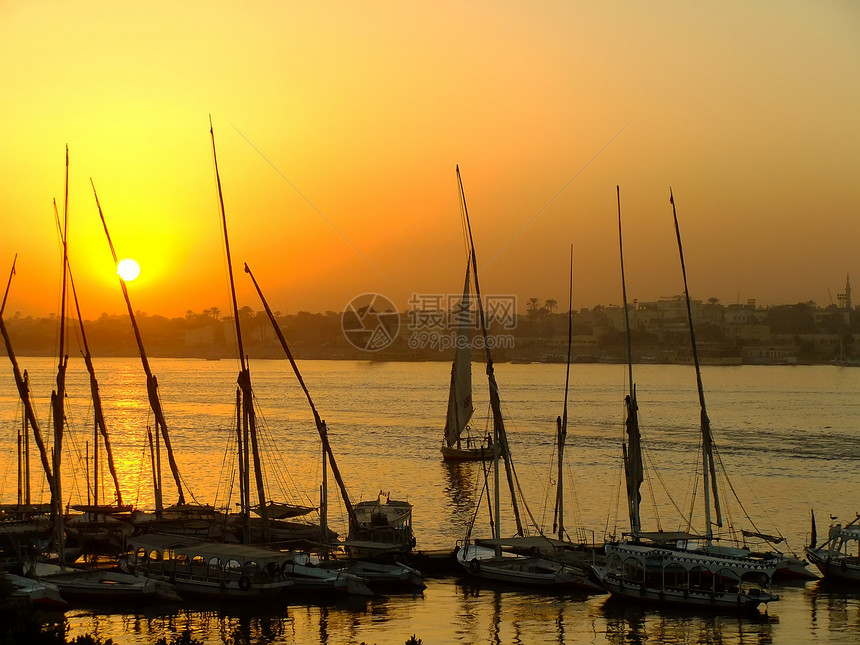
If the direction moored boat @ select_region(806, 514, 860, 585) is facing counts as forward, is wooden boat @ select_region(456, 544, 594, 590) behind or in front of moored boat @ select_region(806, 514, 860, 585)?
in front

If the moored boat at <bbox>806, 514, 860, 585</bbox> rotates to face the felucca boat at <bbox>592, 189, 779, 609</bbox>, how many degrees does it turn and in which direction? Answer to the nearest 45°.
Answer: approximately 45° to its left

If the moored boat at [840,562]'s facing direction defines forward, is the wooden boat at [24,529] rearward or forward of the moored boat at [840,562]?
forward

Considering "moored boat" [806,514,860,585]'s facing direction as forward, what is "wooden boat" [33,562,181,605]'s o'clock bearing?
The wooden boat is roughly at 11 o'clock from the moored boat.

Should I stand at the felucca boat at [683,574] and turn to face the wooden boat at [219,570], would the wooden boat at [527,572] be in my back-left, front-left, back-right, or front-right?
front-right

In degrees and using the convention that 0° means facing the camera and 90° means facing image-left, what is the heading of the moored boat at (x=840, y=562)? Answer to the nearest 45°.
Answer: approximately 90°

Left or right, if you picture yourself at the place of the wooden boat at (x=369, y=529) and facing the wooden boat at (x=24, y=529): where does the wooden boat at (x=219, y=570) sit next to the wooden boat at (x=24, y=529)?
left
